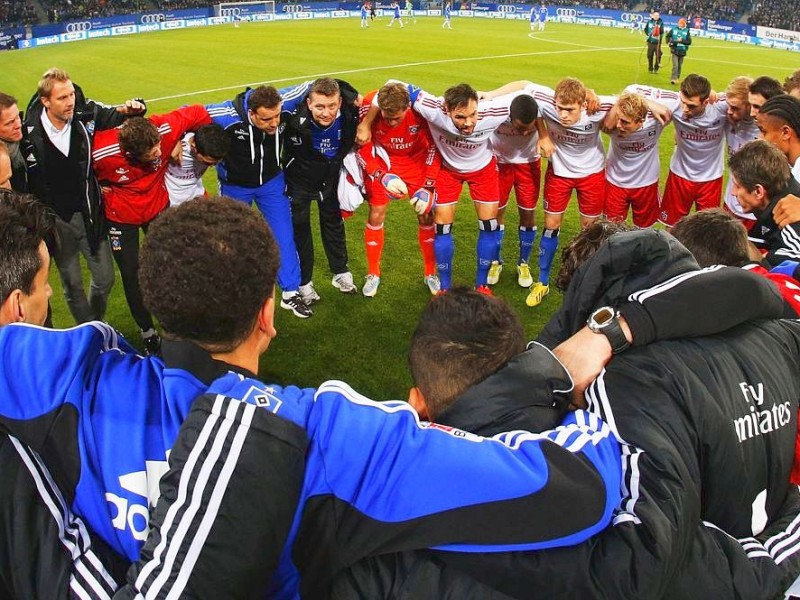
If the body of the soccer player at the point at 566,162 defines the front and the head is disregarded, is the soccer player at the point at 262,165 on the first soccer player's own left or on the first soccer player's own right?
on the first soccer player's own right

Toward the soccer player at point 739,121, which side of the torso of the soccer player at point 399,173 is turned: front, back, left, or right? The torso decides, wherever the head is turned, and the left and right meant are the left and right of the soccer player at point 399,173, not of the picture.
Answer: left

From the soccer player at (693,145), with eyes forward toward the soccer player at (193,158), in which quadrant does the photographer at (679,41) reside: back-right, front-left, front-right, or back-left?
back-right

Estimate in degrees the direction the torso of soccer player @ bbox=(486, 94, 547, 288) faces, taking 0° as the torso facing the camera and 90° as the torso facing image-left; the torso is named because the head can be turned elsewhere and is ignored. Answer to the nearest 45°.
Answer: approximately 0°

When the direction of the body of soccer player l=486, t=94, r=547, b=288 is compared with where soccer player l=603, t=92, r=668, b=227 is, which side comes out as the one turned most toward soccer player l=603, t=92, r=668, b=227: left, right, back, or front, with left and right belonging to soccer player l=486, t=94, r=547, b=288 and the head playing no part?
left

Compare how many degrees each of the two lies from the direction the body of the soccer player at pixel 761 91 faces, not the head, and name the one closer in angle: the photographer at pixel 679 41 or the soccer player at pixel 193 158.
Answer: the soccer player

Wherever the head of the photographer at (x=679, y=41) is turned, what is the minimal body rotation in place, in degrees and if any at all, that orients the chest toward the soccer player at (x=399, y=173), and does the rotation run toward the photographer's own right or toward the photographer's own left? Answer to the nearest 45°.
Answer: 0° — they already face them
